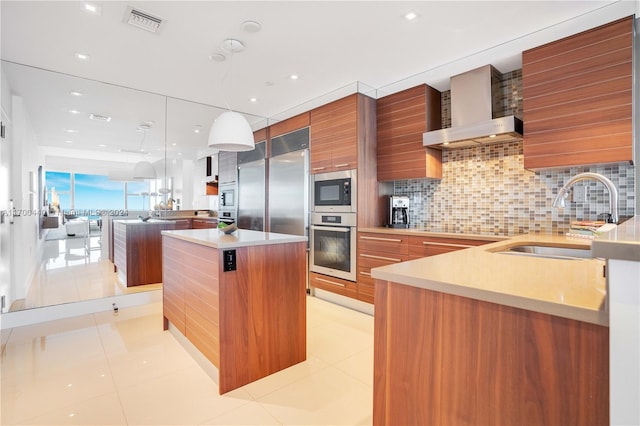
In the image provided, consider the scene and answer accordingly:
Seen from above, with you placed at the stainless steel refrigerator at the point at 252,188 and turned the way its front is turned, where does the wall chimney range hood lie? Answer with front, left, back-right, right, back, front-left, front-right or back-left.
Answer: left

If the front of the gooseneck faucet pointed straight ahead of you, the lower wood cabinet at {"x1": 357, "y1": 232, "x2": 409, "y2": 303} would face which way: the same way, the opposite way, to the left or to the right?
to the left

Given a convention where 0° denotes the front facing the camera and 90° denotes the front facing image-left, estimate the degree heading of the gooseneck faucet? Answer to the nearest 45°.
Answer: approximately 90°

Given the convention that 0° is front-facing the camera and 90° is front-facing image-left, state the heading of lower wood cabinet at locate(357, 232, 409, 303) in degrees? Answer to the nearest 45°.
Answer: approximately 45°

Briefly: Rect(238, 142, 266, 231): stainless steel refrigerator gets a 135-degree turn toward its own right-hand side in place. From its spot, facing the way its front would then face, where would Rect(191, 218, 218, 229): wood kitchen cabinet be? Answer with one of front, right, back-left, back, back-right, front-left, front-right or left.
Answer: left

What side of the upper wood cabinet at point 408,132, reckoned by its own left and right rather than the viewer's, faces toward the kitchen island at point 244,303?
front

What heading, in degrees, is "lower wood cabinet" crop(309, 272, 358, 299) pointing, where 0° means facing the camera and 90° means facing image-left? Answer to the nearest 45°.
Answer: approximately 45°

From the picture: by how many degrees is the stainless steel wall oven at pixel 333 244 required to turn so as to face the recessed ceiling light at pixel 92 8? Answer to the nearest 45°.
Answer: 0° — it already faces it

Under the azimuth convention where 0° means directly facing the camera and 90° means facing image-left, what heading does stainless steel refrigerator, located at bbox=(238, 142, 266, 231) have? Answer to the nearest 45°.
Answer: approximately 45°
